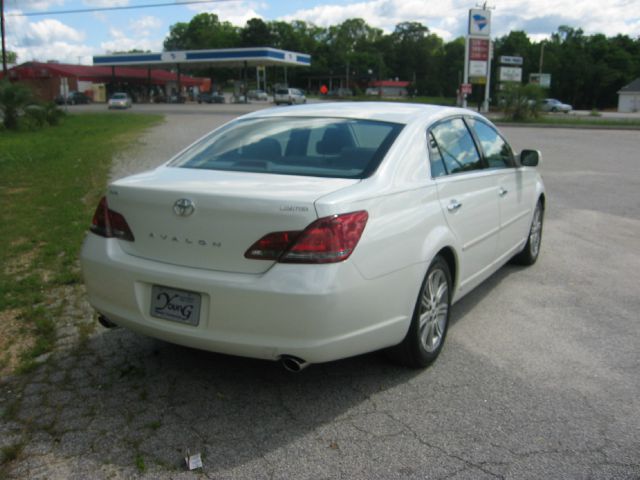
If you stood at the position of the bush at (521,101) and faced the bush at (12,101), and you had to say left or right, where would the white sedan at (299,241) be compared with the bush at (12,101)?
left

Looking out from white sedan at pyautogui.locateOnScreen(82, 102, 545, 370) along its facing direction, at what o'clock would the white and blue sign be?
The white and blue sign is roughly at 11 o'clock from the white sedan.

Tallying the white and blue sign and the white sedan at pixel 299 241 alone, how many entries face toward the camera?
1

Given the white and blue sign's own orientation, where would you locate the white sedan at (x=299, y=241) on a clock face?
The white sedan is roughly at 12 o'clock from the white and blue sign.

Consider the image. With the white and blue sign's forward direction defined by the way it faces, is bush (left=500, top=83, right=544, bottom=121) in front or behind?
in front

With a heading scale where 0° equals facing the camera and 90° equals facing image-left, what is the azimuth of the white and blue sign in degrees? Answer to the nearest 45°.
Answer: approximately 0°

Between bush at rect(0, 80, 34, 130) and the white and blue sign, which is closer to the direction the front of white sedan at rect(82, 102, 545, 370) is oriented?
the white and blue sign

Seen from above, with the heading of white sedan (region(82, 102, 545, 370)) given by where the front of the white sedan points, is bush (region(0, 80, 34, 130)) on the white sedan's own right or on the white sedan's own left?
on the white sedan's own left

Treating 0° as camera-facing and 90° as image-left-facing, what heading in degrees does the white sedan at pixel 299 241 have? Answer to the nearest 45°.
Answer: approximately 225°

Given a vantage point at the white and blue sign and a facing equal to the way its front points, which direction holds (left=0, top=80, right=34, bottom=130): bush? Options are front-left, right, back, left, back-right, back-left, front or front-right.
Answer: front-right

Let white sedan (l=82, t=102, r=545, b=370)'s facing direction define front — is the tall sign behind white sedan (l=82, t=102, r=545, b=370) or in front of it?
in front

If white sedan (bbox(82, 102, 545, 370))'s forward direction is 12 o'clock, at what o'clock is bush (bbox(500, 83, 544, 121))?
The bush is roughly at 11 o'clock from the white sedan.
